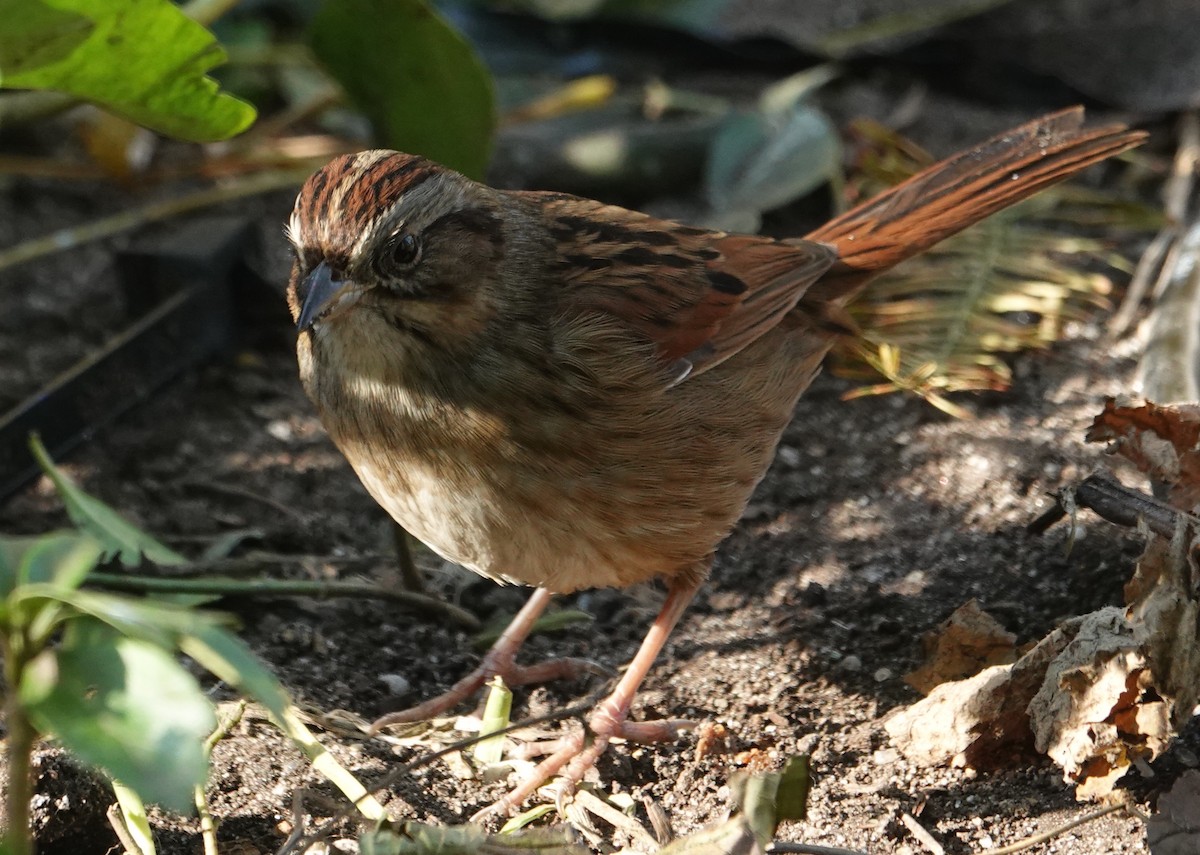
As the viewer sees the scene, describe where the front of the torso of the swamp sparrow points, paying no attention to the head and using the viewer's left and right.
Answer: facing the viewer and to the left of the viewer

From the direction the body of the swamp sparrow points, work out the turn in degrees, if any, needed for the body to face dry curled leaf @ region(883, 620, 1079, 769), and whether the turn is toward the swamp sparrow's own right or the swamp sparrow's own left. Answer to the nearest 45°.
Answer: approximately 90° to the swamp sparrow's own left

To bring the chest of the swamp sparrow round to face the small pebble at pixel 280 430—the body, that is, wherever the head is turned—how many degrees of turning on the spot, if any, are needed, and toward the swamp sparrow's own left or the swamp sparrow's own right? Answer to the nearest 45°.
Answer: approximately 90° to the swamp sparrow's own right

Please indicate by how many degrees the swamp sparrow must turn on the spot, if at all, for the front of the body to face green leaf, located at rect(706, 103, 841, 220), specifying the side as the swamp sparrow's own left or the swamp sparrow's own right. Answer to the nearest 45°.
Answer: approximately 135° to the swamp sparrow's own right

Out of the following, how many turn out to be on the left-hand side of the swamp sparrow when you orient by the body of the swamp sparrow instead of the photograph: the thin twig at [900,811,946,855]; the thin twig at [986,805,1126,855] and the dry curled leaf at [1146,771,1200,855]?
3

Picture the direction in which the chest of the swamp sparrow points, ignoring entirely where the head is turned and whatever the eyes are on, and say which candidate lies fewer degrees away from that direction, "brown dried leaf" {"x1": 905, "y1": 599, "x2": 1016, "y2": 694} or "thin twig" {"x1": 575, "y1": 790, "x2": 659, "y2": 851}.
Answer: the thin twig

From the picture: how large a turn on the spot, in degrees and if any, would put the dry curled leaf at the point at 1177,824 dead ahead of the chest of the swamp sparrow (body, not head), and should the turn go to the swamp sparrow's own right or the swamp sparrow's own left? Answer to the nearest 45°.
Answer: approximately 90° to the swamp sparrow's own left

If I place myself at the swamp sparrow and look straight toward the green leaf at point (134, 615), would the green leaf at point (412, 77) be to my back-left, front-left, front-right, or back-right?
back-right

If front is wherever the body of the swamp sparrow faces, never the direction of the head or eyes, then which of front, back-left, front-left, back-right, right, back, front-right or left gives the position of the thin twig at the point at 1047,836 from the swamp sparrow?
left

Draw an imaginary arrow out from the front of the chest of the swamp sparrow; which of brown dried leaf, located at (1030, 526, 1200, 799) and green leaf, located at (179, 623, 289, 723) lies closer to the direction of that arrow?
the green leaf
